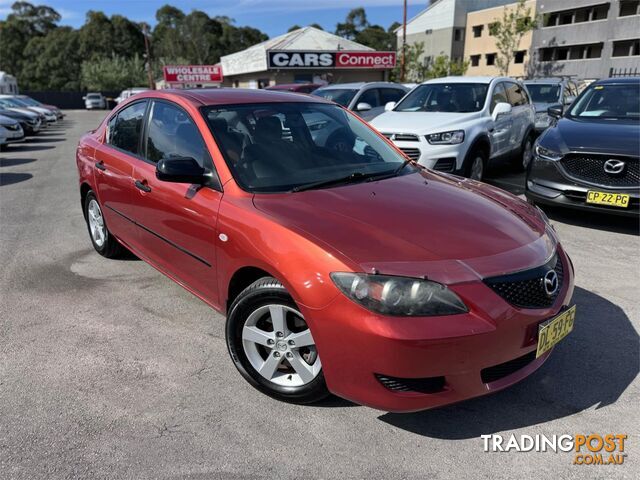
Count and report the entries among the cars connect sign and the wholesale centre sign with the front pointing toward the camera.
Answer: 2

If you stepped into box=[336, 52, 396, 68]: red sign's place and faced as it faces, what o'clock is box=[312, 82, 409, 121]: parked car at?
The parked car is roughly at 12 o'clock from the red sign.

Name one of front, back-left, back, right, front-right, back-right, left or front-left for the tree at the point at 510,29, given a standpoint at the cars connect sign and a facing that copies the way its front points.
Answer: back-left

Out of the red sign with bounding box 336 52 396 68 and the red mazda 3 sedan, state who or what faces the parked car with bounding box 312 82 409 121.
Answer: the red sign

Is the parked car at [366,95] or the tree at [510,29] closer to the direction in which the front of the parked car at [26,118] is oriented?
the parked car

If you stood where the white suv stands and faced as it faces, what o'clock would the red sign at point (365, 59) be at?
The red sign is roughly at 4 o'clock from the white suv.

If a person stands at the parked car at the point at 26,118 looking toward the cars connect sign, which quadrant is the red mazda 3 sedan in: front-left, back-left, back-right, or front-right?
back-right

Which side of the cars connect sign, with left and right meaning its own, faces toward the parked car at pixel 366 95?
front

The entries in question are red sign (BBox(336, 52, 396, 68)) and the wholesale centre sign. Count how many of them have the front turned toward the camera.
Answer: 2

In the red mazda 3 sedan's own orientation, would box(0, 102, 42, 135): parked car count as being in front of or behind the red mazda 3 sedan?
behind

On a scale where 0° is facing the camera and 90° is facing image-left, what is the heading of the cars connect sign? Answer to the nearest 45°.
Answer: approximately 0°

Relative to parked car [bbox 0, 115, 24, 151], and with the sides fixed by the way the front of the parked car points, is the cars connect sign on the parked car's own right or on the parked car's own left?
on the parked car's own left

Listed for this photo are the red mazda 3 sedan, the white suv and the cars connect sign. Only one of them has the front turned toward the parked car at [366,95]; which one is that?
the cars connect sign

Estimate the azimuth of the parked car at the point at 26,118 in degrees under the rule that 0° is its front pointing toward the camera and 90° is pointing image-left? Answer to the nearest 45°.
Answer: approximately 315°
